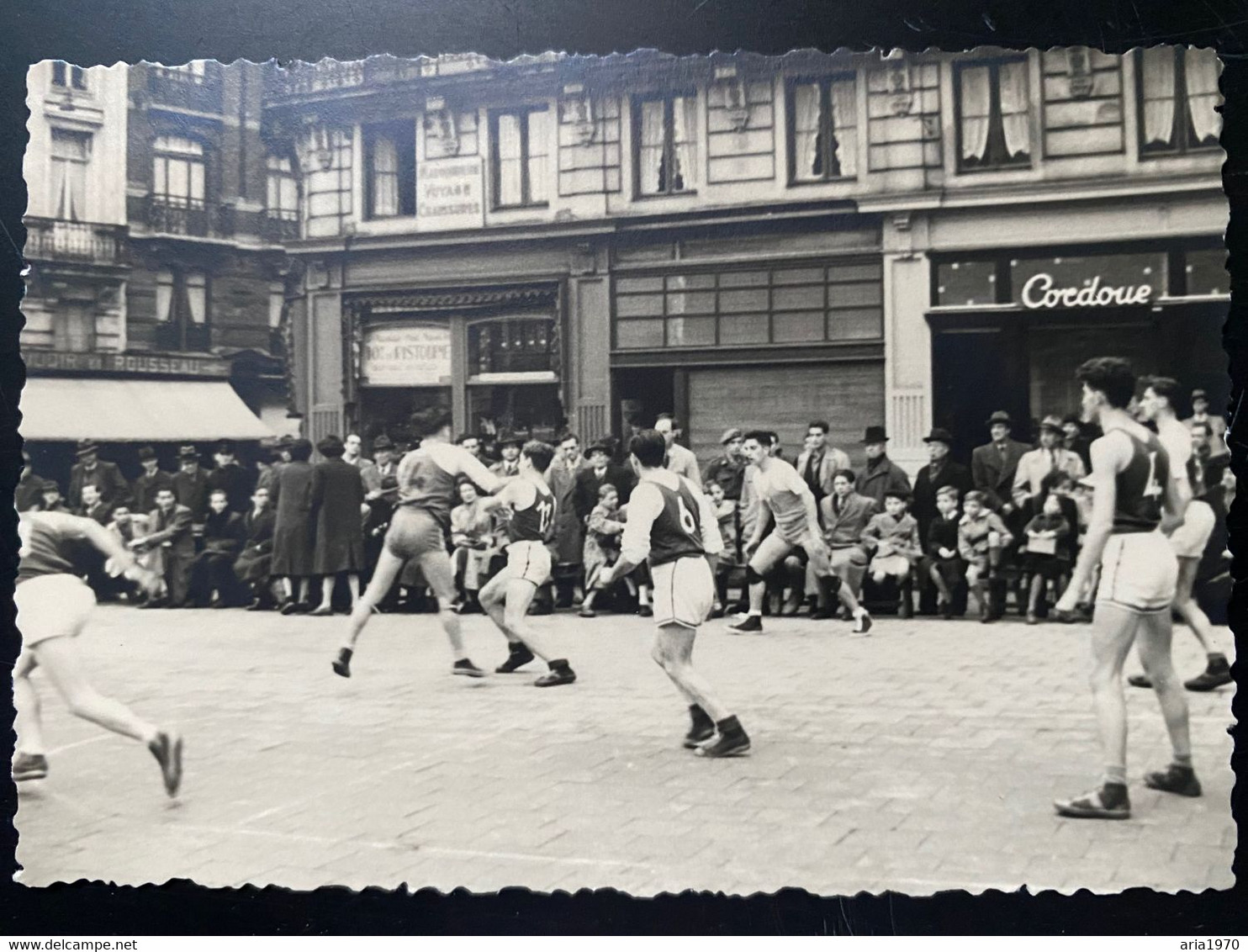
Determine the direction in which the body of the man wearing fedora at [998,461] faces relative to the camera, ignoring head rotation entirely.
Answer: toward the camera
